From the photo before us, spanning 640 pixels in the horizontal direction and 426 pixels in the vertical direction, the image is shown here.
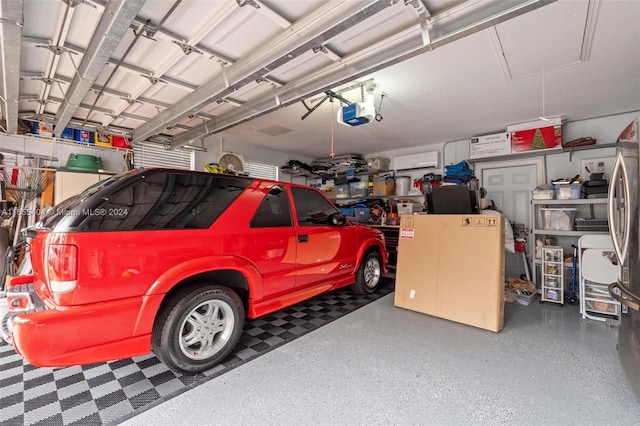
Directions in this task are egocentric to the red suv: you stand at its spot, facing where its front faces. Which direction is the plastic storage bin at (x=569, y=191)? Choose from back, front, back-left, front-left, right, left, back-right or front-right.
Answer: front-right

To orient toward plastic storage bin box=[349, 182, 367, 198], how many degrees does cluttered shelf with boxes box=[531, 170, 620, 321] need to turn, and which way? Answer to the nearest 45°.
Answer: approximately 90° to its right

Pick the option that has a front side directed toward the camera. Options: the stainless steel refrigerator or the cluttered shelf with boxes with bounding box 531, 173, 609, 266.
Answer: the cluttered shelf with boxes

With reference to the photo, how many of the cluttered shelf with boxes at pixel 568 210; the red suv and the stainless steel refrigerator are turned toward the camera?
1

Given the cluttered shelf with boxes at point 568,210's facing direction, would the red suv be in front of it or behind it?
in front

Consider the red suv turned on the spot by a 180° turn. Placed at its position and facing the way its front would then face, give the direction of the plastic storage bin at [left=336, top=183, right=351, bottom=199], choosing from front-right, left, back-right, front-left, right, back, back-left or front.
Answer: back

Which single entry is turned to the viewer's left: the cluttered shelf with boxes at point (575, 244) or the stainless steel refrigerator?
the stainless steel refrigerator

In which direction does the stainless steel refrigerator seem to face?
to the viewer's left

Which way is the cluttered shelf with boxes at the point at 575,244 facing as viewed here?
toward the camera

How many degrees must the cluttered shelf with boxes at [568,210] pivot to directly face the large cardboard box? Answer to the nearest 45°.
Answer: approximately 45° to its right

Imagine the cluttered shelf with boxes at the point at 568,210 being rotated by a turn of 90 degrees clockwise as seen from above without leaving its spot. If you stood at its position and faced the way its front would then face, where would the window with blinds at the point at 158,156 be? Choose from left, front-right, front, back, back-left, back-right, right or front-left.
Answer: front-left

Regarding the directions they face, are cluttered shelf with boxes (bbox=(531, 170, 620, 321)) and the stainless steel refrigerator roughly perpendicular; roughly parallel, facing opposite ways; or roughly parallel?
roughly perpendicular

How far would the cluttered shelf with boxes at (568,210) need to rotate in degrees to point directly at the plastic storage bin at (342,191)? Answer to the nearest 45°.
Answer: approximately 90° to its right

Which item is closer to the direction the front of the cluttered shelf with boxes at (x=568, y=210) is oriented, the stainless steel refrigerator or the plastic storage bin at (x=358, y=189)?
the stainless steel refrigerator

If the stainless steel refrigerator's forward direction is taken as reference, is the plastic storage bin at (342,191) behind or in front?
in front

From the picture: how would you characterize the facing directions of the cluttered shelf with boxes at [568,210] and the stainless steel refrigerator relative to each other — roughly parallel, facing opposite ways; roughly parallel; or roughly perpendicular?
roughly perpendicular
